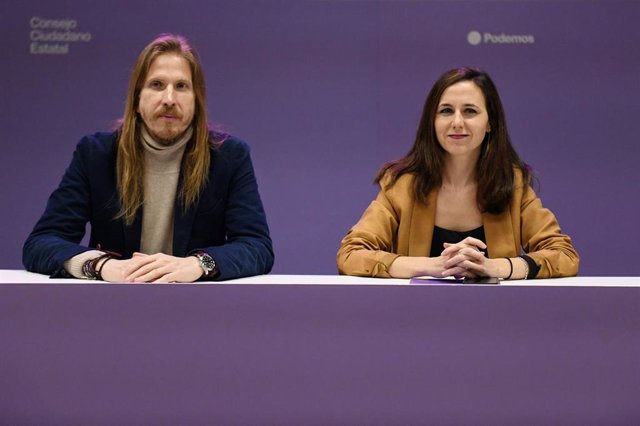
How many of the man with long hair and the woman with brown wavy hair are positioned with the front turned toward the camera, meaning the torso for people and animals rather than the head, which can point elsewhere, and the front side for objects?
2

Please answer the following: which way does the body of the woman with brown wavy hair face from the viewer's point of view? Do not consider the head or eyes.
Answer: toward the camera

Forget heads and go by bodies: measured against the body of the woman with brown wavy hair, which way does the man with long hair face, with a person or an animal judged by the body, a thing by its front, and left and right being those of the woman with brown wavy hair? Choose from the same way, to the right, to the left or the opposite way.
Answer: the same way

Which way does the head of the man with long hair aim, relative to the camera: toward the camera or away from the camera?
toward the camera

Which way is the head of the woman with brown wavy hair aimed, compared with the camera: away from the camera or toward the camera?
toward the camera

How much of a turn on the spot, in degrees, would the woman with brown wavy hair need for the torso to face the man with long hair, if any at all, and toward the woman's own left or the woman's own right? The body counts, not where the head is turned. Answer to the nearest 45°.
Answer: approximately 90° to the woman's own right

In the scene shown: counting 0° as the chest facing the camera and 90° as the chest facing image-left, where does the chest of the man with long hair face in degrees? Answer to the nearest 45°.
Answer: approximately 0°

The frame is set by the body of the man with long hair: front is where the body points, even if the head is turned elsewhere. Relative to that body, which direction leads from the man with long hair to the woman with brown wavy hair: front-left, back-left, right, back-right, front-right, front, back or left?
left
